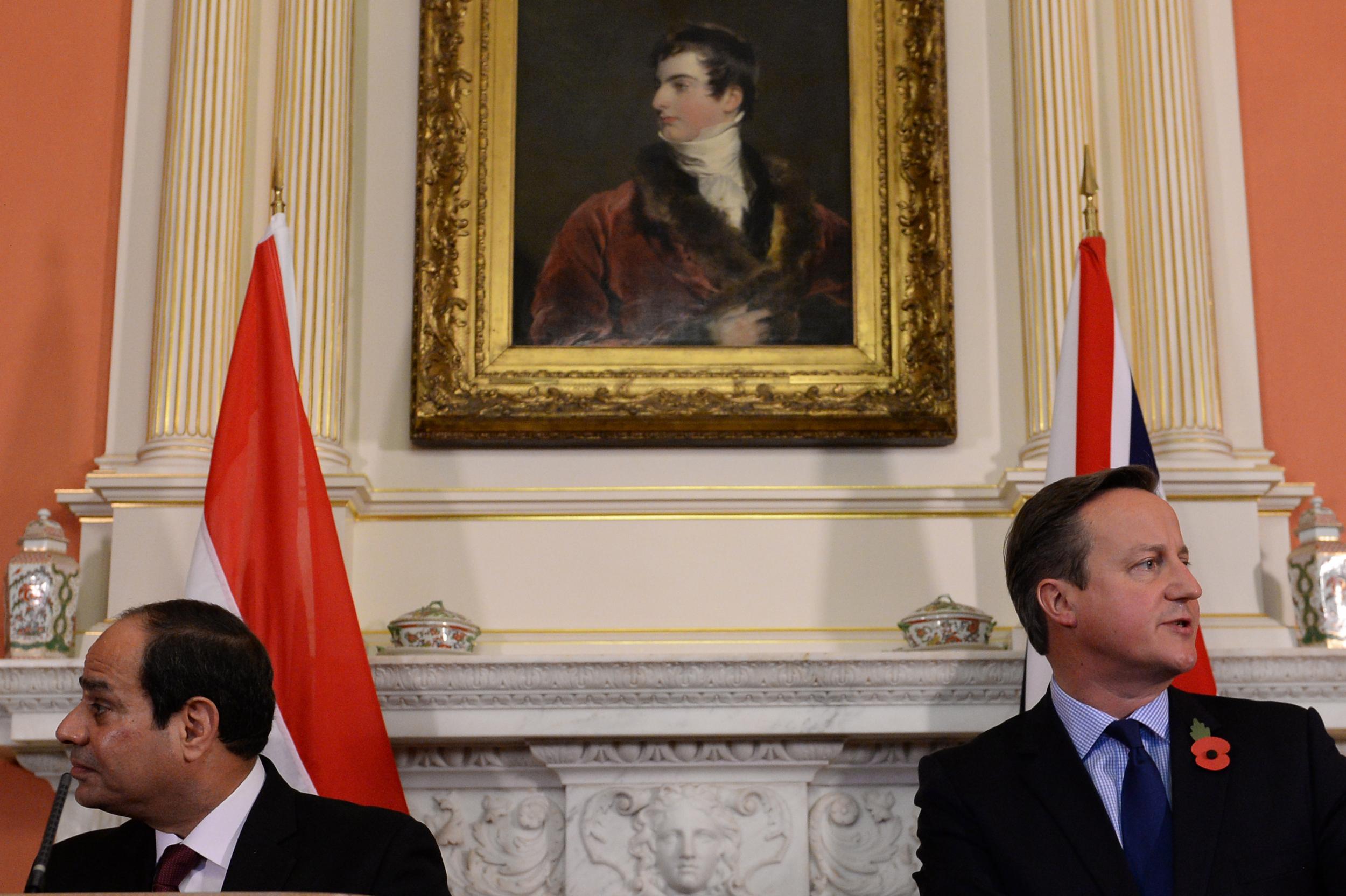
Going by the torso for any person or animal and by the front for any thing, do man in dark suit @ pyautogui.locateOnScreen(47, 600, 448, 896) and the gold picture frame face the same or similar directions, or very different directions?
same or similar directions

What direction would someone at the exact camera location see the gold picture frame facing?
facing the viewer

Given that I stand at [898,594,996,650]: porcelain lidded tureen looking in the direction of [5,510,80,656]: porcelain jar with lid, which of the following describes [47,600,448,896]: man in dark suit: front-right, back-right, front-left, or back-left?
front-left

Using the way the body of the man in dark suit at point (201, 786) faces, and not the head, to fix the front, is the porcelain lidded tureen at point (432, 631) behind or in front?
behind

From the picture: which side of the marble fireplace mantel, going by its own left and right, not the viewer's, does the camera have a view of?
front

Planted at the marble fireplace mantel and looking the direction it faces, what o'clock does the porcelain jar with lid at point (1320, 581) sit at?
The porcelain jar with lid is roughly at 9 o'clock from the marble fireplace mantel.

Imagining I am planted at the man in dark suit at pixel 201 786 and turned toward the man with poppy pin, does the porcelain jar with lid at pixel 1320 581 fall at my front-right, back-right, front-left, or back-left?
front-left

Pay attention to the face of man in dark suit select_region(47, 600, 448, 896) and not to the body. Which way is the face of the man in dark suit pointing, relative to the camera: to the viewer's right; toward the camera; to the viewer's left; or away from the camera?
to the viewer's left

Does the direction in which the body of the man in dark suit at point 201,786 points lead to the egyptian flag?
no

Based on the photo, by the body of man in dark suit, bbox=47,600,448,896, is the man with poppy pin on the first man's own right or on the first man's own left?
on the first man's own left

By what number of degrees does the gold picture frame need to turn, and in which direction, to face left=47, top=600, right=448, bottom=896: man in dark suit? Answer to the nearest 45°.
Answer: approximately 45° to its right

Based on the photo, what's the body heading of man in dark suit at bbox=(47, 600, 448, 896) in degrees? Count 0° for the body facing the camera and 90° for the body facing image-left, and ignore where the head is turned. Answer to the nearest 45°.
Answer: approximately 45°
